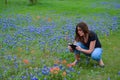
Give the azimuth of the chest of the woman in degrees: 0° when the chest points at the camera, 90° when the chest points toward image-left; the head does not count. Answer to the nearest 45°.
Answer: approximately 45°
